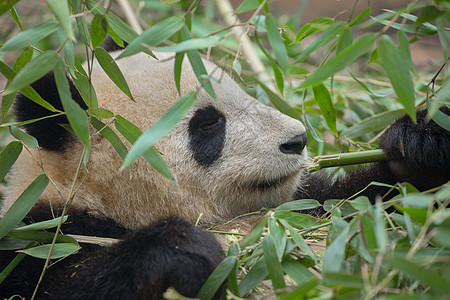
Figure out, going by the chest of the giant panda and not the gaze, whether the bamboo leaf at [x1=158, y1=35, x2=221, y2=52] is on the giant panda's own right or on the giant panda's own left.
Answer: on the giant panda's own right

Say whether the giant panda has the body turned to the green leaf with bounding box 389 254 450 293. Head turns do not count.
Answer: no

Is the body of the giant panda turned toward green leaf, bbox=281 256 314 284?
no

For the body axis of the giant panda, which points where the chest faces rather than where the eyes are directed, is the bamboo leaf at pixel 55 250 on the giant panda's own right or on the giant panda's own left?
on the giant panda's own right

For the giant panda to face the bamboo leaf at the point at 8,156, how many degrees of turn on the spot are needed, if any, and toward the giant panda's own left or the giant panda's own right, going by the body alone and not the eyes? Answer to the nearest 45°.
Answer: approximately 135° to the giant panda's own right

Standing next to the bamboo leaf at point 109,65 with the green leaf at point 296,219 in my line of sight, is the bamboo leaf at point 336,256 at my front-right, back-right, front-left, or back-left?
front-right

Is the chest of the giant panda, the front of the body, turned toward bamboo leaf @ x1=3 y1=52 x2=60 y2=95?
no
